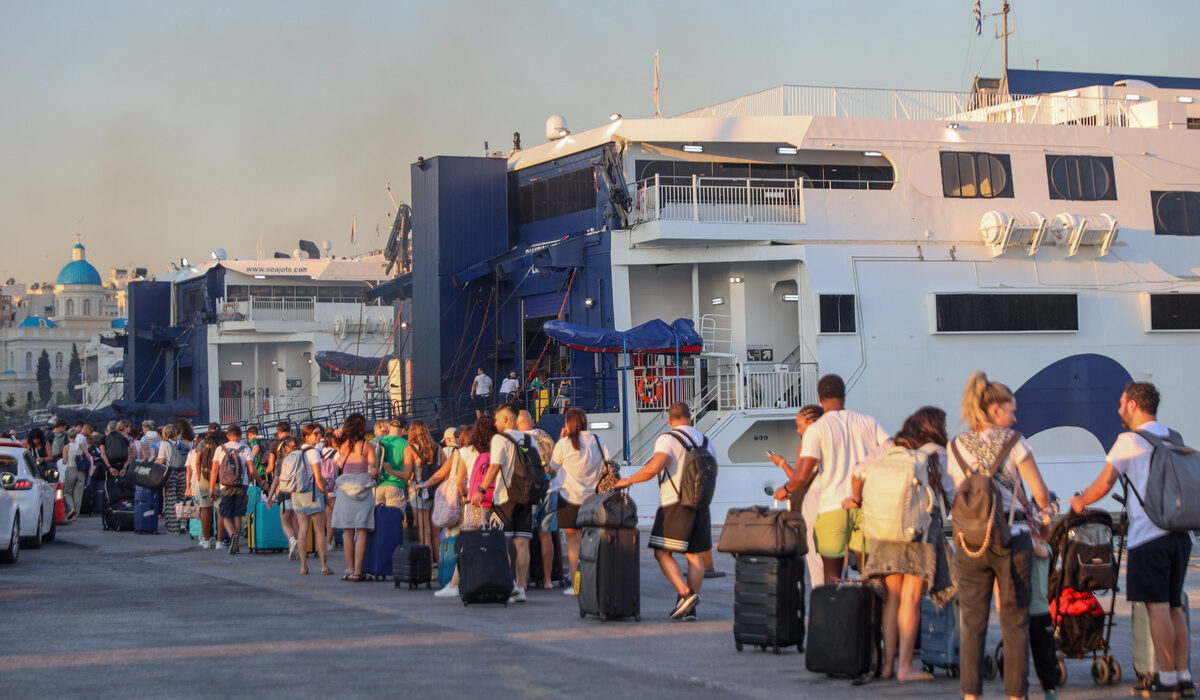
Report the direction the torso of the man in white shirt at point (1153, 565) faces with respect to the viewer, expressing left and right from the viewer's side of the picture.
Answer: facing to the left of the viewer

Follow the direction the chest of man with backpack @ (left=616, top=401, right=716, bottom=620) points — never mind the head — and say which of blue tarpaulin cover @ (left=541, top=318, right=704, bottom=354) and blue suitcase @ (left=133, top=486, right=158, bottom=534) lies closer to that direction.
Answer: the blue suitcase

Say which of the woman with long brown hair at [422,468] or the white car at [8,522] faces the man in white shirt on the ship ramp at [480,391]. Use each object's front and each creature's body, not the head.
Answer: the woman with long brown hair

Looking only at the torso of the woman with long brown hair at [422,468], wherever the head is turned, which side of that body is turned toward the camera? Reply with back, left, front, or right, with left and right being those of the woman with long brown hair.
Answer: back

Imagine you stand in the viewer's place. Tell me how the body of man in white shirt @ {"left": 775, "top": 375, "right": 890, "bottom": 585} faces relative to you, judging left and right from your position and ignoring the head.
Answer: facing away from the viewer and to the left of the viewer

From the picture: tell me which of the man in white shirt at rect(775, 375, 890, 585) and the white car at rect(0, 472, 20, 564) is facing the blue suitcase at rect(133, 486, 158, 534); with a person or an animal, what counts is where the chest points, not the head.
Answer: the man in white shirt

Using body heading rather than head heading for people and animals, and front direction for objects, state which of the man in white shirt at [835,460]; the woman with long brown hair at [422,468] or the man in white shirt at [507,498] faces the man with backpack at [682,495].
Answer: the man in white shirt at [835,460]

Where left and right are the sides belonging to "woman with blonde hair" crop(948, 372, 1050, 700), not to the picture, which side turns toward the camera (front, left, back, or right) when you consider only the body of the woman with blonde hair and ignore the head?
back
